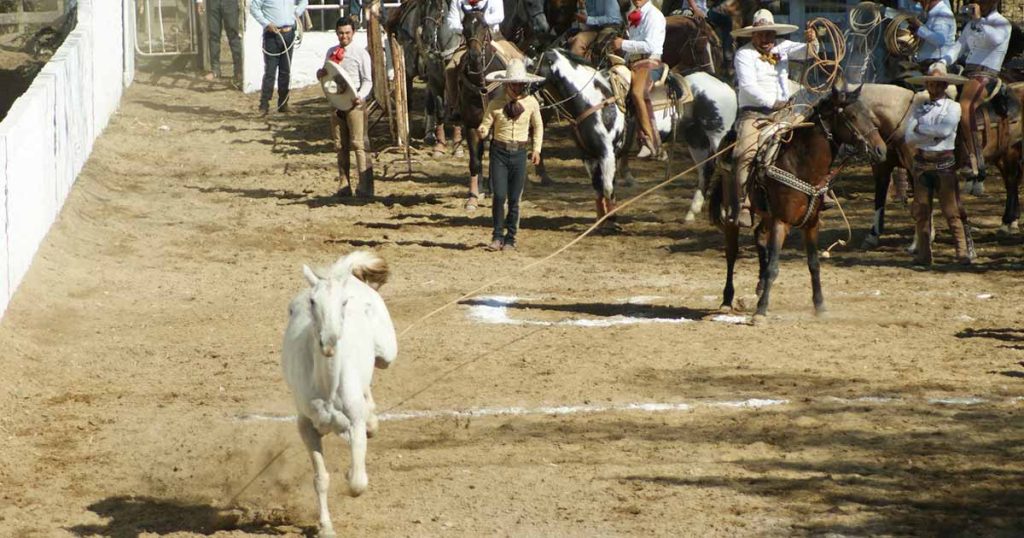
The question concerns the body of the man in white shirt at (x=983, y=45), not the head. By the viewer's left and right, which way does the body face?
facing the viewer and to the left of the viewer

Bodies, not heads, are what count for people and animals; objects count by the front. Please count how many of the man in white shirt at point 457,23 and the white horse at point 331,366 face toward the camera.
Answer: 2

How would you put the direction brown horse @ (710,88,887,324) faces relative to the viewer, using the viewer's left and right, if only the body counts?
facing the viewer and to the right of the viewer

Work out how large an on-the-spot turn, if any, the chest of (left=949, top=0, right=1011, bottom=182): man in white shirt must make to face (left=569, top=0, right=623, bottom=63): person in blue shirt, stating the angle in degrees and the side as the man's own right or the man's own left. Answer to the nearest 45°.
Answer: approximately 90° to the man's own right

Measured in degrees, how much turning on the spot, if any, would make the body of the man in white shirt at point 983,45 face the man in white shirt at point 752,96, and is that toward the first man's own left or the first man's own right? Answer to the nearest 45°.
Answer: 0° — they already face them

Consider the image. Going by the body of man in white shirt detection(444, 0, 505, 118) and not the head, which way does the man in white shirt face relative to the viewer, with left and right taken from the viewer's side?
facing the viewer

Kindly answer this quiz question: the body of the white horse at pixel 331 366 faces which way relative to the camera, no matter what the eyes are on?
toward the camera
